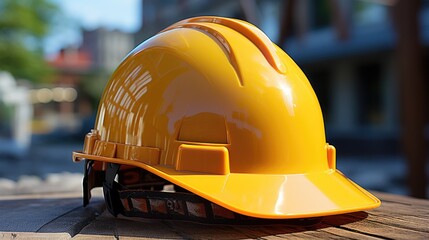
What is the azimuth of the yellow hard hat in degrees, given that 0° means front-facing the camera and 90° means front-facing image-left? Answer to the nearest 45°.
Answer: approximately 315°
